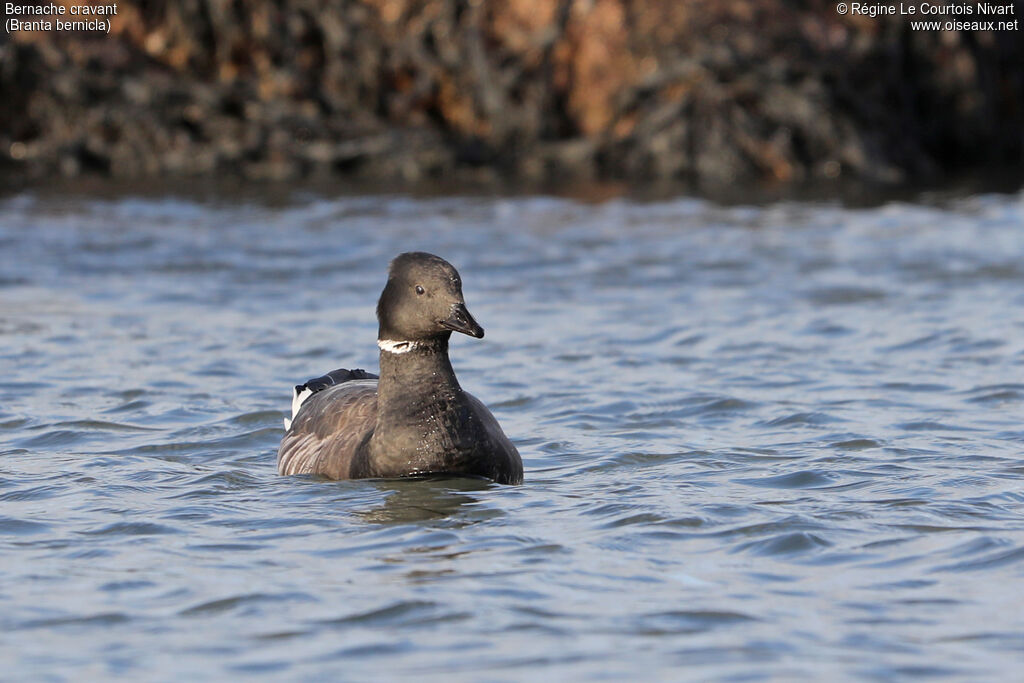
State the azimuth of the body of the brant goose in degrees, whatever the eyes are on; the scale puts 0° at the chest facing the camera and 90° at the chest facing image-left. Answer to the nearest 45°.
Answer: approximately 315°
